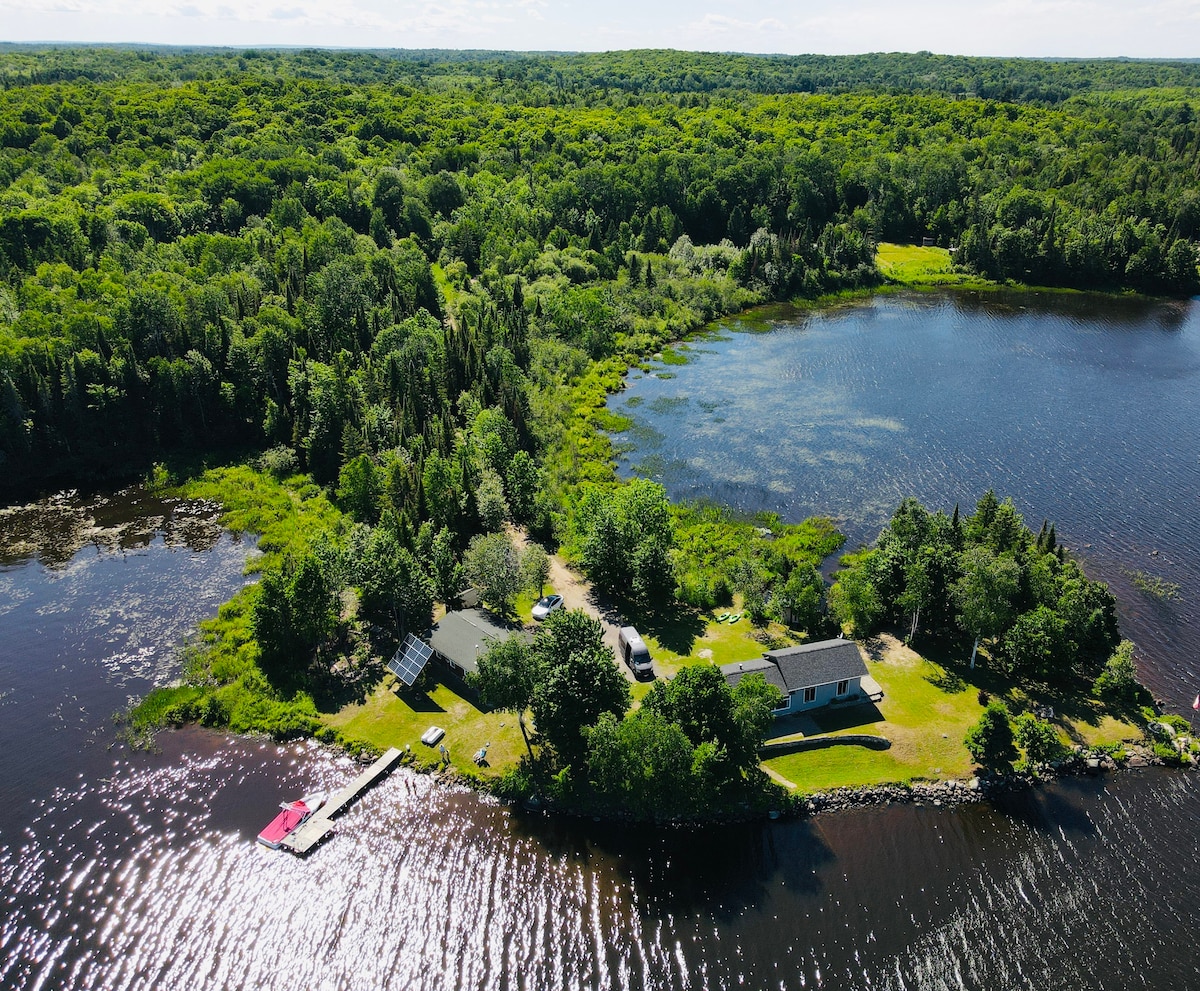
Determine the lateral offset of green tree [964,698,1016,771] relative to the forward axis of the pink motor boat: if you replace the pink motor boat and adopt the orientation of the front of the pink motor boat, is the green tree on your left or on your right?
on your right

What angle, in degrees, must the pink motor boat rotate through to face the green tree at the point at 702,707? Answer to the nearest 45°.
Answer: approximately 90° to its right

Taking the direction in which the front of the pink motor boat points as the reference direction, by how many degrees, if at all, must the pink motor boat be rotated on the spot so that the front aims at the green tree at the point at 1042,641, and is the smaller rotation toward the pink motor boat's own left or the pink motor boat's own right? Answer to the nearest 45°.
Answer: approximately 45° to the pink motor boat's own right

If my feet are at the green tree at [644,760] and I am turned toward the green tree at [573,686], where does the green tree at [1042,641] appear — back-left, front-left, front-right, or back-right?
back-right

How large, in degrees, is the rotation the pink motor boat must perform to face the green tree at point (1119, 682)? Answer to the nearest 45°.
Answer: approximately 45° to its right

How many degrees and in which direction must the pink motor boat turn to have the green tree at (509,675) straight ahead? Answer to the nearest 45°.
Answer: approximately 45° to its right

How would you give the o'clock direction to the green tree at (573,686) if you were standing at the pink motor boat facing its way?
The green tree is roughly at 2 o'clock from the pink motor boat.

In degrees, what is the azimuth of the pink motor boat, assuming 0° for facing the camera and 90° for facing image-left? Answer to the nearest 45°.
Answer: approximately 225°

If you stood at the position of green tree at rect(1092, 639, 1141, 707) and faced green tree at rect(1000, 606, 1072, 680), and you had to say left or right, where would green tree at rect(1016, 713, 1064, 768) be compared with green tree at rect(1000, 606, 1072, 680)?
left
